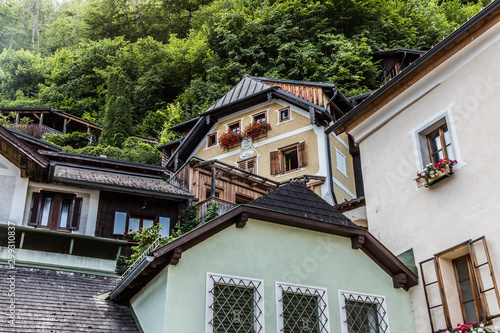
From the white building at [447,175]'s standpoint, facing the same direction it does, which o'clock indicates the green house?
The green house is roughly at 1 o'clock from the white building.

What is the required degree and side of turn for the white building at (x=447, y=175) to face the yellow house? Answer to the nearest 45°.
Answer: approximately 90° to its right

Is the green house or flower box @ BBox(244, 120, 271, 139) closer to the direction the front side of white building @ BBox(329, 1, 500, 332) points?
the green house

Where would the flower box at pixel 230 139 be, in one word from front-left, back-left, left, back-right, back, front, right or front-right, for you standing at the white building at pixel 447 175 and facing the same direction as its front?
right

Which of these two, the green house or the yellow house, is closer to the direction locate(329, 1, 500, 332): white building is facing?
the green house

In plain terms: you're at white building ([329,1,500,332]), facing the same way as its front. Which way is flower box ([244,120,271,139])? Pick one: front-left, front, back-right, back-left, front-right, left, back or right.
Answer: right

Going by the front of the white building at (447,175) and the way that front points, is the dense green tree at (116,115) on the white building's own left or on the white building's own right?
on the white building's own right

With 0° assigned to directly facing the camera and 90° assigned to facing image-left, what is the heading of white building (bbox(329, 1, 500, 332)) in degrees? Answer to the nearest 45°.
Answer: approximately 45°
